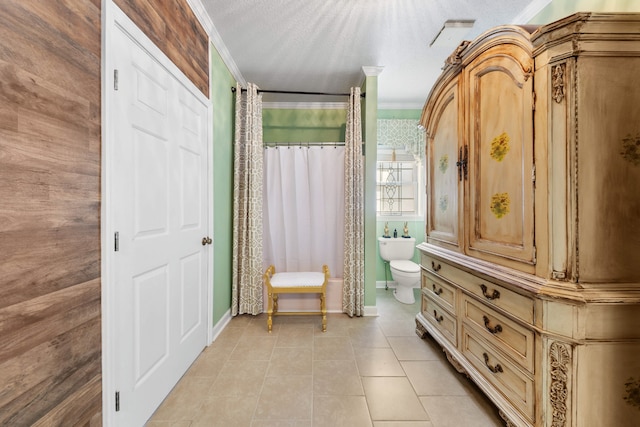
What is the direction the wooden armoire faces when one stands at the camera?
facing the viewer and to the left of the viewer

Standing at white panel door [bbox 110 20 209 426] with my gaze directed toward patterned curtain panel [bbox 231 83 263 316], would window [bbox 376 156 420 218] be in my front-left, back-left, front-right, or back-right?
front-right

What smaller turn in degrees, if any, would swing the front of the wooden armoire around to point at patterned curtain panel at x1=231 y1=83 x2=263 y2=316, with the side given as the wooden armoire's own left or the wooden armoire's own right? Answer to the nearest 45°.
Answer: approximately 45° to the wooden armoire's own right

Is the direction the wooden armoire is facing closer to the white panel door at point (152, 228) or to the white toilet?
the white panel door

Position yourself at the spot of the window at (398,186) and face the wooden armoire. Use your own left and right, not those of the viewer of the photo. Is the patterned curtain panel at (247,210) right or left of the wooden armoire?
right

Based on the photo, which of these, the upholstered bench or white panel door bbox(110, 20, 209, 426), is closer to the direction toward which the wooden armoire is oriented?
the white panel door

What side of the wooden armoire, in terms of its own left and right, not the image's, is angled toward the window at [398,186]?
right

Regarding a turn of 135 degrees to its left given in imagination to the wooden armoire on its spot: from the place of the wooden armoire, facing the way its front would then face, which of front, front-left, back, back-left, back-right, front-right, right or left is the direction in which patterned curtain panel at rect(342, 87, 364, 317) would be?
back-left

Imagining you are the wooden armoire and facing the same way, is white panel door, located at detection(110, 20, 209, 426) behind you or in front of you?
in front

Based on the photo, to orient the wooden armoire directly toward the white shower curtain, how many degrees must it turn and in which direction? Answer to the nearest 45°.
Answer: approximately 90° to its right
